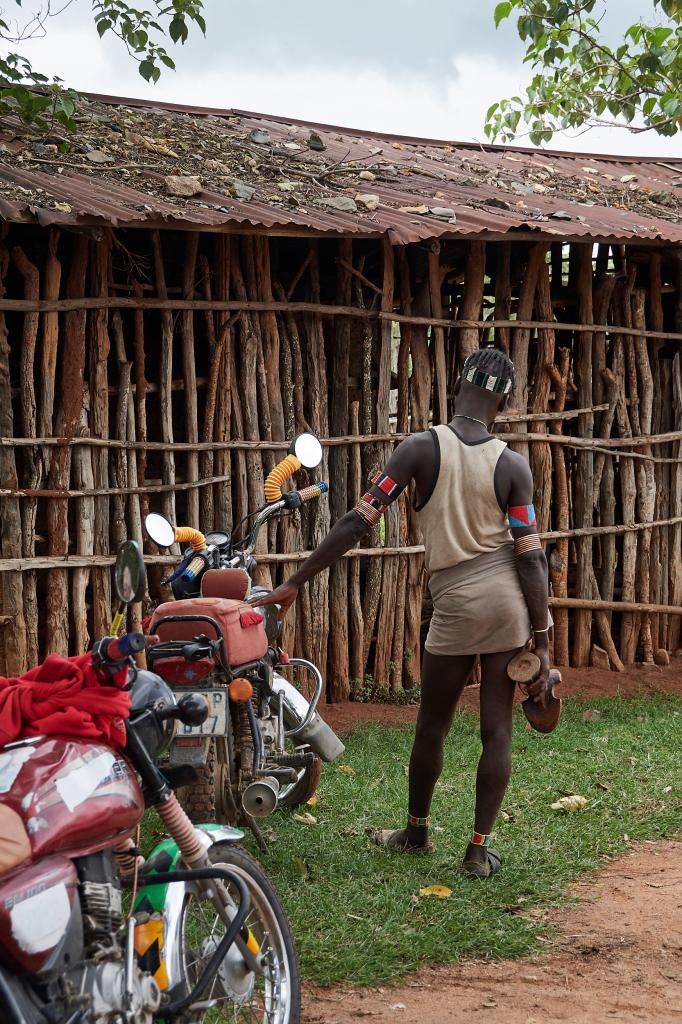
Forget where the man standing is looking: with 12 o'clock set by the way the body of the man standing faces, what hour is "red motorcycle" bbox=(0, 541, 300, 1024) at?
The red motorcycle is roughly at 7 o'clock from the man standing.

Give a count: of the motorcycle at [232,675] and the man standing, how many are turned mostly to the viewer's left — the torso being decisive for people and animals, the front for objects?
0

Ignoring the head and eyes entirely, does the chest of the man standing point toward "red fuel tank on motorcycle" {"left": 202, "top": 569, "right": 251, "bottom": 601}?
no

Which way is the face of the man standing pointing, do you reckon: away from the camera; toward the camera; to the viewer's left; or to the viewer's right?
away from the camera

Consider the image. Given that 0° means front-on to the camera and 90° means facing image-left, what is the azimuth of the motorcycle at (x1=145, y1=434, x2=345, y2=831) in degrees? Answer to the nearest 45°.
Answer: approximately 225°

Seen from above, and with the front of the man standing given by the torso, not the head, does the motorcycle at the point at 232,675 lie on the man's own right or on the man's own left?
on the man's own left

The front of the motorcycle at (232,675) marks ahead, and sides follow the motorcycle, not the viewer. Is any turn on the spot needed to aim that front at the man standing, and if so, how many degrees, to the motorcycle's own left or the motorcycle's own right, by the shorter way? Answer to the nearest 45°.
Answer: approximately 45° to the motorcycle's own right

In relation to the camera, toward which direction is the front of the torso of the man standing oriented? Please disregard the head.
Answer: away from the camera

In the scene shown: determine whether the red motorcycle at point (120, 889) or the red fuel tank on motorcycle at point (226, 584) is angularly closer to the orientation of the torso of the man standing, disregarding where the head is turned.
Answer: the red fuel tank on motorcycle
